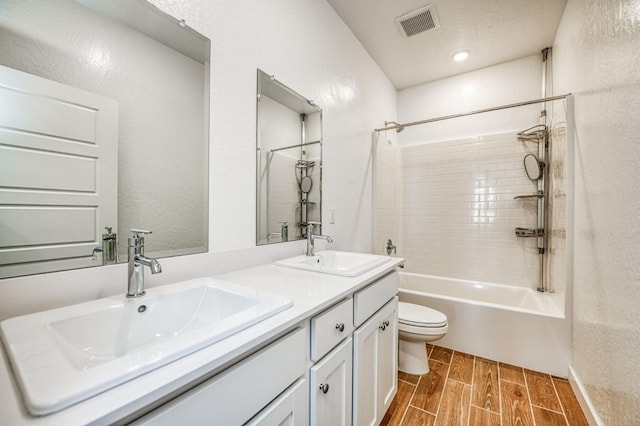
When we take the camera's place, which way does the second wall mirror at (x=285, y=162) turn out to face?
facing the viewer and to the right of the viewer

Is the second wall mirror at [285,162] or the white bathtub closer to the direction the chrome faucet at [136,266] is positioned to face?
the white bathtub

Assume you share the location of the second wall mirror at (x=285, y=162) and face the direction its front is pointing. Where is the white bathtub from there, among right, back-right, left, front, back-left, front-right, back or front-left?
front-left

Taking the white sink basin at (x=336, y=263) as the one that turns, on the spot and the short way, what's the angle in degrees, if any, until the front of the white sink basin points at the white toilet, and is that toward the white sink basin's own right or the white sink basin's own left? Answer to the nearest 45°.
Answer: approximately 90° to the white sink basin's own left

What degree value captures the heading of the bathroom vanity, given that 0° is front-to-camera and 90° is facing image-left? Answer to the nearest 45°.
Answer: approximately 315°
